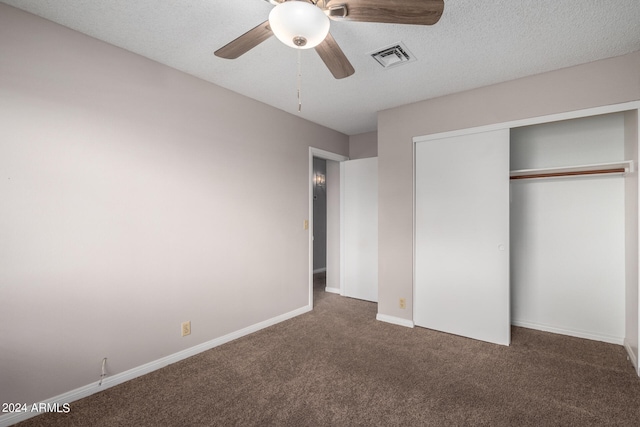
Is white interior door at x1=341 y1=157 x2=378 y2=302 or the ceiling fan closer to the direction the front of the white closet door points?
the ceiling fan

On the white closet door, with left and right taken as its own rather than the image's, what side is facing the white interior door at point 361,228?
right

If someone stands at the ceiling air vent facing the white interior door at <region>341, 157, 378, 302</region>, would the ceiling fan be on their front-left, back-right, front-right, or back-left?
back-left

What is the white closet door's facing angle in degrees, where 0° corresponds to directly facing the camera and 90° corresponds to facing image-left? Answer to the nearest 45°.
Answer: approximately 45°

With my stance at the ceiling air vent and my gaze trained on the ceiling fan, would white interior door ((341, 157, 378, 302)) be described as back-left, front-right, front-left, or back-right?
back-right
